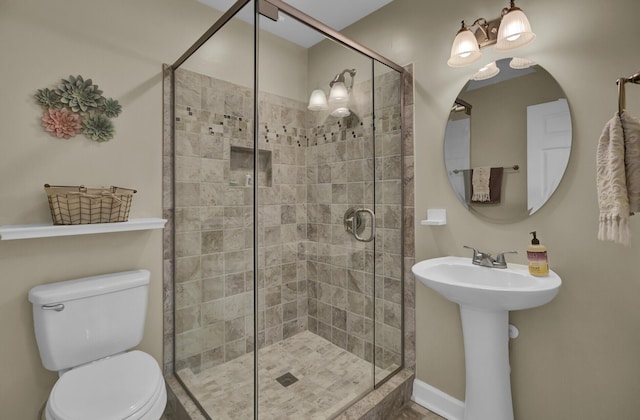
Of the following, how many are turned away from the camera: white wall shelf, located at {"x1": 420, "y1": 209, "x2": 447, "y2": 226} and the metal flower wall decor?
0

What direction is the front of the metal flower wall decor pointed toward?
toward the camera

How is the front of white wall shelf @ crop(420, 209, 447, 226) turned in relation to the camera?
facing the viewer and to the left of the viewer

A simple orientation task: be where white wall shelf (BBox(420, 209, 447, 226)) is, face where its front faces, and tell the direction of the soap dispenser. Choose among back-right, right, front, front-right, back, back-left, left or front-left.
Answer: left

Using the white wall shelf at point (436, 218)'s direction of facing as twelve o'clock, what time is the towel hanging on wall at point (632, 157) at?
The towel hanging on wall is roughly at 9 o'clock from the white wall shelf.

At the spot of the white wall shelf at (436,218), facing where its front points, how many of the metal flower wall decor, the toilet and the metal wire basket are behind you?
0

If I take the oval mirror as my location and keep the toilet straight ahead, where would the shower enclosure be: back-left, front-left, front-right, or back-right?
front-right

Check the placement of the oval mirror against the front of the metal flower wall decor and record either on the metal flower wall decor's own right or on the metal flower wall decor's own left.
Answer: on the metal flower wall decor's own left

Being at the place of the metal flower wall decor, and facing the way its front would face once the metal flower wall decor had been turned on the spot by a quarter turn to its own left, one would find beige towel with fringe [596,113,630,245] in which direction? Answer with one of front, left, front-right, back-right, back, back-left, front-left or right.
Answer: front-right

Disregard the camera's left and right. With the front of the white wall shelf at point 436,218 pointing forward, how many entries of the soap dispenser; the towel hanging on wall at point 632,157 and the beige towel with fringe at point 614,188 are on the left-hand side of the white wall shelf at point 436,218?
3

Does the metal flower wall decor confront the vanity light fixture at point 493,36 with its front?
no

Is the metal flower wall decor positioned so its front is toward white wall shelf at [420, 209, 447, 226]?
no
